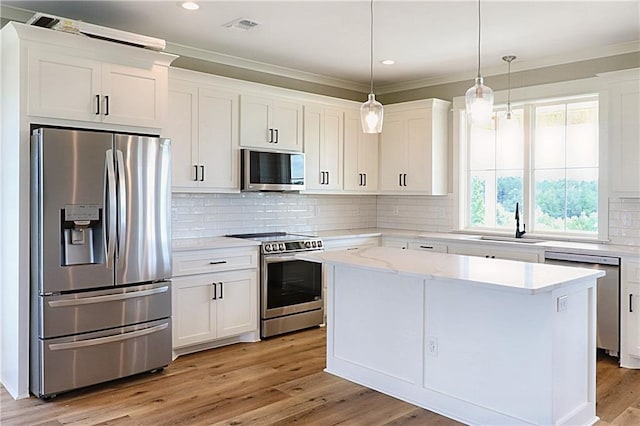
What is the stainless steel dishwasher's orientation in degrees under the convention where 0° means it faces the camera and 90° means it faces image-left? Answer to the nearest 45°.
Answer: approximately 45°

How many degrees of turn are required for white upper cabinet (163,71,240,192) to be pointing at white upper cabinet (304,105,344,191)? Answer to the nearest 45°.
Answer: approximately 90° to its left

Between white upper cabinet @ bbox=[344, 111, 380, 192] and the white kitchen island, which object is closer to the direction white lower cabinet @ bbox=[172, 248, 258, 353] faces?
the white kitchen island

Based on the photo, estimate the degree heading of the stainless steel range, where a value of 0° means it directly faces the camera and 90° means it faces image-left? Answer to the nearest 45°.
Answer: approximately 315°

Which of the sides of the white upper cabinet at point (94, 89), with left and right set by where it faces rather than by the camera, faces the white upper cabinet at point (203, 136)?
left

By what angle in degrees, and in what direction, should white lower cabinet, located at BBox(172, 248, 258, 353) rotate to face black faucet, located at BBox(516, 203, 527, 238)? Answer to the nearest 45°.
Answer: approximately 45° to its left

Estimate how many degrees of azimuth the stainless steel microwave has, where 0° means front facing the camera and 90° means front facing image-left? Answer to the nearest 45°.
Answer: approximately 315°
